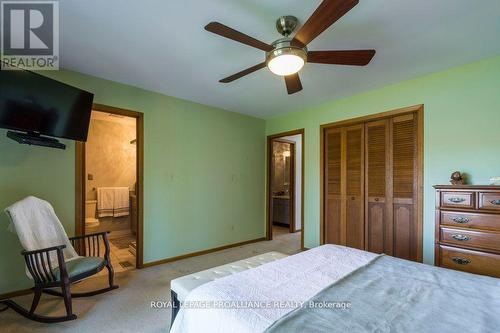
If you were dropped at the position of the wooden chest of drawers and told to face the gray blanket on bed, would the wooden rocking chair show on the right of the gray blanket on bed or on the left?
right

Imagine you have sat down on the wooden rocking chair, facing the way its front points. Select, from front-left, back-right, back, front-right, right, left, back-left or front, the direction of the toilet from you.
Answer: back-left

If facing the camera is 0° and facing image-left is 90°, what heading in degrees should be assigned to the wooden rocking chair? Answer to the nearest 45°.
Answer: approximately 315°

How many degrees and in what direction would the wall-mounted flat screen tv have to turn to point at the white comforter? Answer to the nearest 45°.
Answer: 0° — it already faces it

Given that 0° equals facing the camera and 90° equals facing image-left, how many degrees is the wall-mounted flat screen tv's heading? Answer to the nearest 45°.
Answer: approximately 315°
